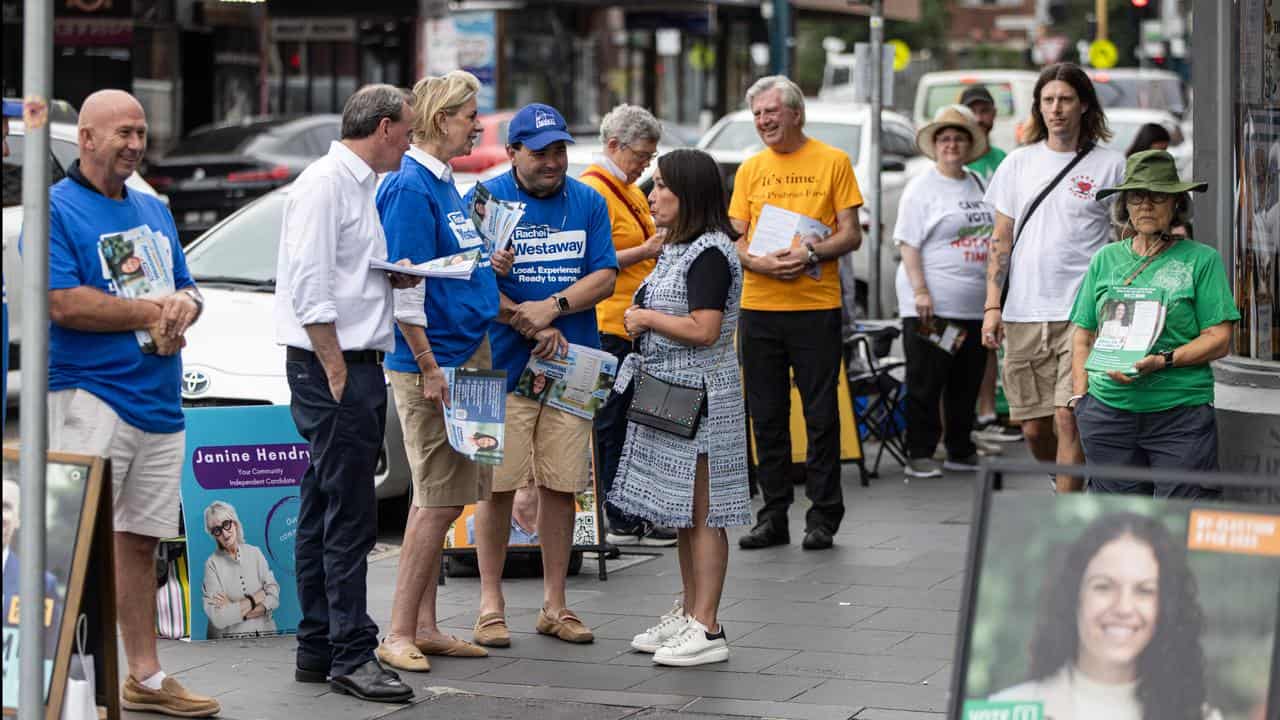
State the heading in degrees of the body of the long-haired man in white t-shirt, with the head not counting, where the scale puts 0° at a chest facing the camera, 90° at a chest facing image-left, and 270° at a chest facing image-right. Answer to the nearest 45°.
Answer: approximately 0°

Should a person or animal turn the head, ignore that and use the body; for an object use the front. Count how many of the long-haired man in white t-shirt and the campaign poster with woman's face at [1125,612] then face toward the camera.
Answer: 2

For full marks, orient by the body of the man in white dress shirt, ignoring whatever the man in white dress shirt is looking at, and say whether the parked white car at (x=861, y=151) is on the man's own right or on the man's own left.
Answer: on the man's own left

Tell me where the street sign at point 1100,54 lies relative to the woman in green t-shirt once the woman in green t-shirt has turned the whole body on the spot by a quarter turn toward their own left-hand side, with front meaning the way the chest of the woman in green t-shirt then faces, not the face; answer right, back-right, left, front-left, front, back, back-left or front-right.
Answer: left

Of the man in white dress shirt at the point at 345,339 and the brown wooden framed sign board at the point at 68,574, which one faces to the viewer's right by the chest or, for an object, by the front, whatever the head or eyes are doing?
the man in white dress shirt

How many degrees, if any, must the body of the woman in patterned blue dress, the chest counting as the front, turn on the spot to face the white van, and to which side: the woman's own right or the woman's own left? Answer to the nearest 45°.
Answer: approximately 90° to the woman's own right

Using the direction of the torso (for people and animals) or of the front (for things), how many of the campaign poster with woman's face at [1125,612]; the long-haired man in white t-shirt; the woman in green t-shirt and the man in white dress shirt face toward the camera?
3

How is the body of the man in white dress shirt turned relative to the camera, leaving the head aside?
to the viewer's right

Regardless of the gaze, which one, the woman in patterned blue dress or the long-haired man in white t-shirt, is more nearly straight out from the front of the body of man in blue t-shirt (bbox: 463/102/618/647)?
the woman in patterned blue dress

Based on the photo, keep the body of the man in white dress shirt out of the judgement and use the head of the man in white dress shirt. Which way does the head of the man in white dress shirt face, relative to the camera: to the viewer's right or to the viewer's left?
to the viewer's right

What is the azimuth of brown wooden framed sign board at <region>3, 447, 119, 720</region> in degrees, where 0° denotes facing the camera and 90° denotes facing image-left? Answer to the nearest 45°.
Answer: approximately 45°

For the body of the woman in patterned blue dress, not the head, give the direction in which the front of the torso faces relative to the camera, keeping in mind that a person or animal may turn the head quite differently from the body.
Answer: to the viewer's left
